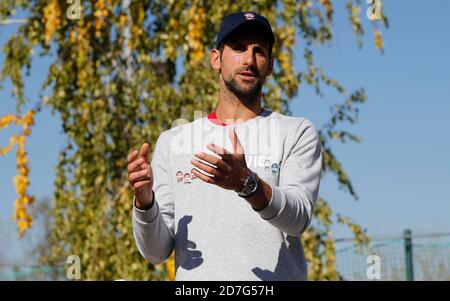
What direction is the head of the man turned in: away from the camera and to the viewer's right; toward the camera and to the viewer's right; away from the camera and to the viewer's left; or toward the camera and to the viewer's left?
toward the camera and to the viewer's right

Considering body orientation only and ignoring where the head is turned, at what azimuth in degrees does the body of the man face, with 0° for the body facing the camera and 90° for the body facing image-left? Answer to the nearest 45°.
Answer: approximately 0°
